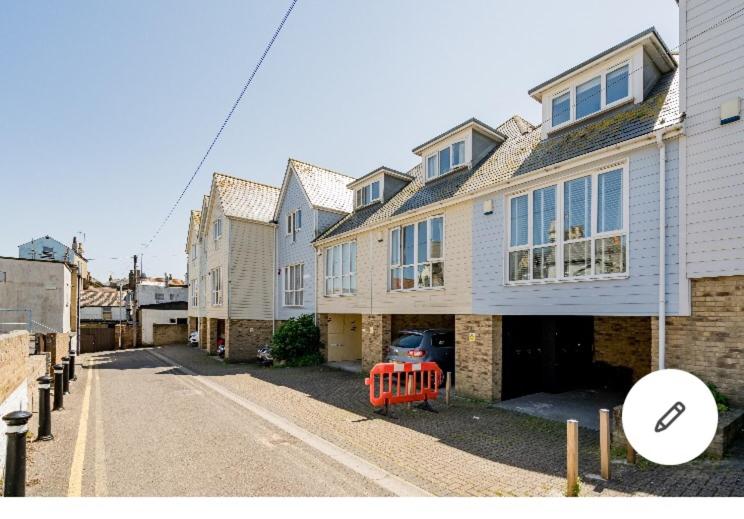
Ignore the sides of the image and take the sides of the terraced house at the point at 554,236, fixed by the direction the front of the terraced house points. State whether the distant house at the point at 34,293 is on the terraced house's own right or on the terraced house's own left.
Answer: on the terraced house's own right

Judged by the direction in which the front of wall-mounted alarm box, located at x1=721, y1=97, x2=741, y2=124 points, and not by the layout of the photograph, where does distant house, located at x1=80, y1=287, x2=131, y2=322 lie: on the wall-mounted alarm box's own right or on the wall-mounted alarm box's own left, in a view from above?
on the wall-mounted alarm box's own right

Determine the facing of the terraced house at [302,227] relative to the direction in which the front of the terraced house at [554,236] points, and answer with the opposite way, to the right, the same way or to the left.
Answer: the same way

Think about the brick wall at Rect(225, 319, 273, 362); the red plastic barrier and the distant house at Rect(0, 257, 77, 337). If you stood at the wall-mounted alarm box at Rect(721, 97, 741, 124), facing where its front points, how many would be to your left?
0

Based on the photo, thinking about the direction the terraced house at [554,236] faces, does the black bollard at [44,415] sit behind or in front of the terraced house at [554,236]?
in front

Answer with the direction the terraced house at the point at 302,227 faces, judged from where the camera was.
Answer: facing the viewer and to the left of the viewer

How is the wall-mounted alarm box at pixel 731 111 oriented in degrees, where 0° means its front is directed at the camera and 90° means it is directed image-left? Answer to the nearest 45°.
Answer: approximately 45°

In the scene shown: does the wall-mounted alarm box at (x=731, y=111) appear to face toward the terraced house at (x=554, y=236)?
no

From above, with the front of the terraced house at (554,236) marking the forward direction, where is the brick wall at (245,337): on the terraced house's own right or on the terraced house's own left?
on the terraced house's own right
